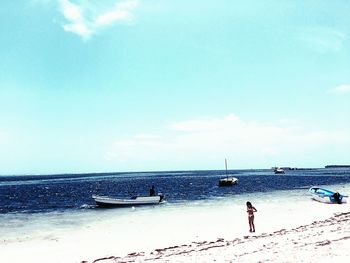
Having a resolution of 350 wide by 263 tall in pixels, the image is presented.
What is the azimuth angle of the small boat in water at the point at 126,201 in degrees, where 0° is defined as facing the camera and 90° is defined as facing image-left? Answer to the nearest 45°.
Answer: approximately 90°

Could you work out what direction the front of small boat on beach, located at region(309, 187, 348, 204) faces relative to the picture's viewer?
facing to the left of the viewer

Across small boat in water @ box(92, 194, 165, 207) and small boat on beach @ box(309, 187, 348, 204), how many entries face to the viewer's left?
2

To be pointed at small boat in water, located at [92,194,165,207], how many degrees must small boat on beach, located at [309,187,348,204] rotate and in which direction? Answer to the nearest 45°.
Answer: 0° — it already faces it

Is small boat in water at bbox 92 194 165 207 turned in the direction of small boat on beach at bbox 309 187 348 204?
no
